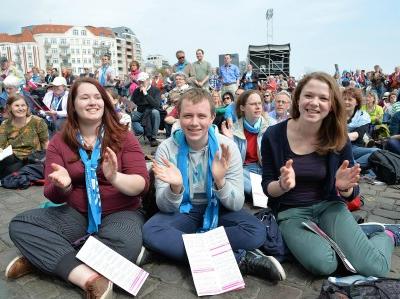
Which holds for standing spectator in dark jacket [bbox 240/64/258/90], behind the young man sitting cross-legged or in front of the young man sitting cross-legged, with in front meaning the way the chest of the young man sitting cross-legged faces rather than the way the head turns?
behind

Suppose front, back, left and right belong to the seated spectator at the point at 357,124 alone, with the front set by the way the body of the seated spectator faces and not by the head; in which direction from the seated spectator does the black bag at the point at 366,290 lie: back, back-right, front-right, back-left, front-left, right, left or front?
front-left

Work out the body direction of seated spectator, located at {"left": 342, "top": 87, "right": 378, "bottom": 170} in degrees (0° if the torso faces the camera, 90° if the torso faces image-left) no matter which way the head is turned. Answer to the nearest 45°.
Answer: approximately 45°

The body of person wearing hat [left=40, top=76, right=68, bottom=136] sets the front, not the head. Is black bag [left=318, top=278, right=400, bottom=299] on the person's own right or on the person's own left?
on the person's own left

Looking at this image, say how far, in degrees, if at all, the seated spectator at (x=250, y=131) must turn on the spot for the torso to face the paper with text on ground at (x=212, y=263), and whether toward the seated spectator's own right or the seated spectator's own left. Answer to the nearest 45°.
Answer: approximately 45° to the seated spectator's own right

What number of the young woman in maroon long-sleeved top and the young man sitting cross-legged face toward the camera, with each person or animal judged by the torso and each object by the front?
2

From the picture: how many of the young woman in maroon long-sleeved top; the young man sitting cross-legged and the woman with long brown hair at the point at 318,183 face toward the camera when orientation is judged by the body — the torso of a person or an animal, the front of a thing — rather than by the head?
3

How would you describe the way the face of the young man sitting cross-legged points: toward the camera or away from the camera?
toward the camera

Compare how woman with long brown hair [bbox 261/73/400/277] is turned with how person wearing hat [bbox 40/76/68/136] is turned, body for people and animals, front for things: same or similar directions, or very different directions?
same or similar directions

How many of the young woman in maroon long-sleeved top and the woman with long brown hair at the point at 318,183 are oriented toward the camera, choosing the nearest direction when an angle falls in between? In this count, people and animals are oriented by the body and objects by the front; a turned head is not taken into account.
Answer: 2

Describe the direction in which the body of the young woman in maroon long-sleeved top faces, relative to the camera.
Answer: toward the camera

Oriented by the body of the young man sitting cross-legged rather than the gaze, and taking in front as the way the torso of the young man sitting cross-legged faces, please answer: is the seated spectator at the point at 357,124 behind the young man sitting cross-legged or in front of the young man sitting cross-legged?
behind

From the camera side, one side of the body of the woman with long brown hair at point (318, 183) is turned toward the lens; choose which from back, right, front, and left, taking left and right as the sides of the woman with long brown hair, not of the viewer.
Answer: front

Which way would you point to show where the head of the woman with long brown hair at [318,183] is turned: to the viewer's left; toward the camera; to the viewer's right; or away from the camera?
toward the camera
